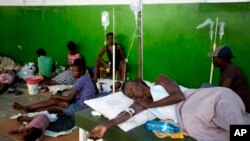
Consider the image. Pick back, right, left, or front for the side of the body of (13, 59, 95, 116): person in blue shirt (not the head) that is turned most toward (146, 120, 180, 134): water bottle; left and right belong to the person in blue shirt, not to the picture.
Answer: left

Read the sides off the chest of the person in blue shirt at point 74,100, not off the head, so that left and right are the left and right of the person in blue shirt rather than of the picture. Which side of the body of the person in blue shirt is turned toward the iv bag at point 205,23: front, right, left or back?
back

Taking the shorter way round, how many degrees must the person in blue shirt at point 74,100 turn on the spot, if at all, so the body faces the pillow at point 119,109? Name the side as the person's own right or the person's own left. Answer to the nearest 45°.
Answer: approximately 90° to the person's own left

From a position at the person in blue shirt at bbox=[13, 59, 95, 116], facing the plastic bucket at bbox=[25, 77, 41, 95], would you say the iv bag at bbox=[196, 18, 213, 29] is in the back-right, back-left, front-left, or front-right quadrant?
back-right

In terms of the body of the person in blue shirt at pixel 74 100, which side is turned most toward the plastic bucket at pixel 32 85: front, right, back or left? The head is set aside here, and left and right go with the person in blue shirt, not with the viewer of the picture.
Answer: right

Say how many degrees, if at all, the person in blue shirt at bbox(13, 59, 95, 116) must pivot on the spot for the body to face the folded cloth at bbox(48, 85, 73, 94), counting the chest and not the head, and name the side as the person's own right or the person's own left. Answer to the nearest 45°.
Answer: approximately 90° to the person's own right

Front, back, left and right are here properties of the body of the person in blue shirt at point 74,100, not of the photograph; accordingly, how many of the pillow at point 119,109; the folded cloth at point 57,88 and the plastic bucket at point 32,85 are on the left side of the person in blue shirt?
1

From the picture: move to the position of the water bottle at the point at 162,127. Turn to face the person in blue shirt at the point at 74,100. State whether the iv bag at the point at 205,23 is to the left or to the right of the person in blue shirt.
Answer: right
